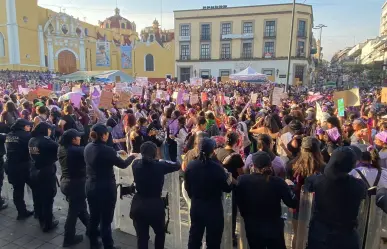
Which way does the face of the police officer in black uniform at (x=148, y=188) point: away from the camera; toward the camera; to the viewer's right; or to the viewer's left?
away from the camera

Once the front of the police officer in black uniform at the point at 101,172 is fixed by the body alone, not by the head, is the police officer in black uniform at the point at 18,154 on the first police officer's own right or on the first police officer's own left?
on the first police officer's own left

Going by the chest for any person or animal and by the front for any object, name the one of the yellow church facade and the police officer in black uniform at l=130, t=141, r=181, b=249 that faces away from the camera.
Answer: the police officer in black uniform

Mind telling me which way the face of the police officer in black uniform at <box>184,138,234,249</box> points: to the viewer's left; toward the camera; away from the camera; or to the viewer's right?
away from the camera

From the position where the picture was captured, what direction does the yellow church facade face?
facing the viewer and to the right of the viewer

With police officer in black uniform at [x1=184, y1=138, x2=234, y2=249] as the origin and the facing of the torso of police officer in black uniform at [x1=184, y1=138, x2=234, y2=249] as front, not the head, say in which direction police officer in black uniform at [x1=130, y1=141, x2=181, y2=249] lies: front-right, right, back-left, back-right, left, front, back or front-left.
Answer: left

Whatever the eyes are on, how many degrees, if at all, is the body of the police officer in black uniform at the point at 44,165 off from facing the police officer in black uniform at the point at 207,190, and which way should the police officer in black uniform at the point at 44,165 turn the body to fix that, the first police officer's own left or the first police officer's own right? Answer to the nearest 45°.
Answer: approximately 90° to the first police officer's own right

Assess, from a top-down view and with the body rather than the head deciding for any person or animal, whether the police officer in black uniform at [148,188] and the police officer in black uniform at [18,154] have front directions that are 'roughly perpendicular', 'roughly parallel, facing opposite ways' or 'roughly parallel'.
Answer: roughly parallel

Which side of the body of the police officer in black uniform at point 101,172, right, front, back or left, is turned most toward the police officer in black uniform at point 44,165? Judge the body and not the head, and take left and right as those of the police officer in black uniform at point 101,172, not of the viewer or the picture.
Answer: left

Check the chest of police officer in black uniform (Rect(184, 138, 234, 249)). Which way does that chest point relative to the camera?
away from the camera

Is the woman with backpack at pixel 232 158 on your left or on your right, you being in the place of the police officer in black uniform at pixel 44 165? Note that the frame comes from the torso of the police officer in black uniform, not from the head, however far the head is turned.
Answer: on your right

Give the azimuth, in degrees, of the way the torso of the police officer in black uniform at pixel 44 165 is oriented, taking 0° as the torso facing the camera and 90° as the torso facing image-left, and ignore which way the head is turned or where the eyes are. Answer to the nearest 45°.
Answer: approximately 225°

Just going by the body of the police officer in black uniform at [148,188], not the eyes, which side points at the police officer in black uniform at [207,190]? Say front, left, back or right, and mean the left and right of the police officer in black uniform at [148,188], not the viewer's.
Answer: right

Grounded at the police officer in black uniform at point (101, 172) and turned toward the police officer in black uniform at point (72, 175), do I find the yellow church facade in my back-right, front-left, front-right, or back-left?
front-right

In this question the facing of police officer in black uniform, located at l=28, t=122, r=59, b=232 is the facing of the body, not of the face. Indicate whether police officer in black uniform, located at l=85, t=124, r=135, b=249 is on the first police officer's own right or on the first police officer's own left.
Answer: on the first police officer's own right

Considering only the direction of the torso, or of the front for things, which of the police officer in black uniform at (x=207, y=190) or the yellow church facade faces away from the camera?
the police officer in black uniform

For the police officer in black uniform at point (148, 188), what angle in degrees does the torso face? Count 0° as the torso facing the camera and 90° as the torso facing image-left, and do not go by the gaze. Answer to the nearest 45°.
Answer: approximately 180°

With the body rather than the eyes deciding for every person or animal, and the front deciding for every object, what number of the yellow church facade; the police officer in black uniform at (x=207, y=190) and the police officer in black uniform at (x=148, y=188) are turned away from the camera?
2
